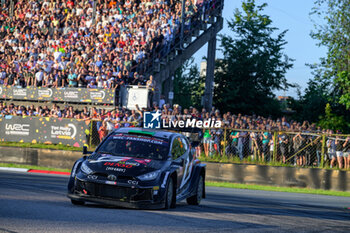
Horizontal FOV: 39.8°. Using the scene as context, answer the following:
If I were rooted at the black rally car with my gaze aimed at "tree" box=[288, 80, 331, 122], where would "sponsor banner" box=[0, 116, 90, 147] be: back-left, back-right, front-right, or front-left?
front-left

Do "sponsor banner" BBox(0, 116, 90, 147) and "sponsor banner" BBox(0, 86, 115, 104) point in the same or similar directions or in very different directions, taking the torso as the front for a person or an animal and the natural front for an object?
same or similar directions

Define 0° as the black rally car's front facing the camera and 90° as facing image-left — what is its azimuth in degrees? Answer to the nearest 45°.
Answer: approximately 45°

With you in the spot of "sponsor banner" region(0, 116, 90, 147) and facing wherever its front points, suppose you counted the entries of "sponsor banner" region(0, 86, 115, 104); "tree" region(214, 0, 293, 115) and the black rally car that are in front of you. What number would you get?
1

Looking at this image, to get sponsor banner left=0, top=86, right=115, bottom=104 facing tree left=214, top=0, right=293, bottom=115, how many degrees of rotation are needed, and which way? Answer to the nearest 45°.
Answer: approximately 135° to its left

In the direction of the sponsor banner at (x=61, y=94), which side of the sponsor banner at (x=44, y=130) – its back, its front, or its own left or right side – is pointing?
back

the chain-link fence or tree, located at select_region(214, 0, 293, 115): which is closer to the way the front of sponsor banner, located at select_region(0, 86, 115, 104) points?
the chain-link fence

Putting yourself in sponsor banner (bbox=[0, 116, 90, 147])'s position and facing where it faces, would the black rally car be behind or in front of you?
in front

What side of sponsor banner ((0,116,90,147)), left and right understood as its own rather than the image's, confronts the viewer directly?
front

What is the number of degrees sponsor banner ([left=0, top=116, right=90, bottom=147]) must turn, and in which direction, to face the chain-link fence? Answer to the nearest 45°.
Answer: approximately 45° to its left

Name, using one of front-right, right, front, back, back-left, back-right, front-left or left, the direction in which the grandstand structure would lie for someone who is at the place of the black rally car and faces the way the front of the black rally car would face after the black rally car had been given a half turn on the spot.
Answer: front-left

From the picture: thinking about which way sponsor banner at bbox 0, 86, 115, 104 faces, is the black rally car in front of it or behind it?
in front

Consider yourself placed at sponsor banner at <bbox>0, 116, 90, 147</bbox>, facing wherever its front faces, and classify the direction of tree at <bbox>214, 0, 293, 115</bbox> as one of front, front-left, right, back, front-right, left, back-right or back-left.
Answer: back-left

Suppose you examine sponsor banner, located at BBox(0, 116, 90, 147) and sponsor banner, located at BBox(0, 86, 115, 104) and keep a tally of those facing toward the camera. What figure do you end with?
2

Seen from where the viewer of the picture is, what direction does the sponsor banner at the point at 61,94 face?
facing the viewer
